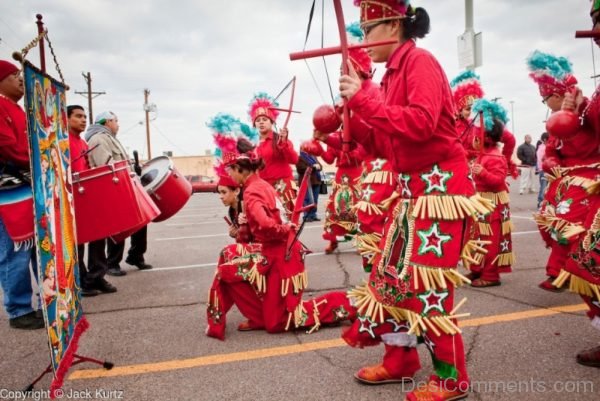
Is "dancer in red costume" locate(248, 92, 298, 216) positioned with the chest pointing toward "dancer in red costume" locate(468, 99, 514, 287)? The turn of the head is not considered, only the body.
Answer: no

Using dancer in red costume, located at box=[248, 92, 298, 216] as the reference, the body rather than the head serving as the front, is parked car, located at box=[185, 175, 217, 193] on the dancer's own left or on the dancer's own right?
on the dancer's own right

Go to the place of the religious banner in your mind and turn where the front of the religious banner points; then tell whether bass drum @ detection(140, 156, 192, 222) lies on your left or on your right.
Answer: on your left

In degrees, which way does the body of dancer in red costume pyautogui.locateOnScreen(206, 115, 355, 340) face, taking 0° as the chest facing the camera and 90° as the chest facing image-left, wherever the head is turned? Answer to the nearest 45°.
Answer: approximately 90°

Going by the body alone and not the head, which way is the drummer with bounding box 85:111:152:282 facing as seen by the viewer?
to the viewer's right

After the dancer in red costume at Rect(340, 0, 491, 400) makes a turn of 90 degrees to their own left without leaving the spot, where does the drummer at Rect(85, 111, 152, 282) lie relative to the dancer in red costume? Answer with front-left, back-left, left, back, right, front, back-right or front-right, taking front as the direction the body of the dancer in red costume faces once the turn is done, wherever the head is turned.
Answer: back-right

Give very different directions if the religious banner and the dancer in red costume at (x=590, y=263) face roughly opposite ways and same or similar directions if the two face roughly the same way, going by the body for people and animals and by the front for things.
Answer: very different directions

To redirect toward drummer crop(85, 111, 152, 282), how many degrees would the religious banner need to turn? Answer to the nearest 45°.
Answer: approximately 135° to its left

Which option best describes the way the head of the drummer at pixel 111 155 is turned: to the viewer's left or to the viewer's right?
to the viewer's right

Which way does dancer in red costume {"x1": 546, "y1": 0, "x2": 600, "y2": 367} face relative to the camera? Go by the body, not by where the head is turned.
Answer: to the viewer's left

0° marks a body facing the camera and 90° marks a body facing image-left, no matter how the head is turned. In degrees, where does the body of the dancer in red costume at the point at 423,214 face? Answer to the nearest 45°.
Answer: approximately 90°
